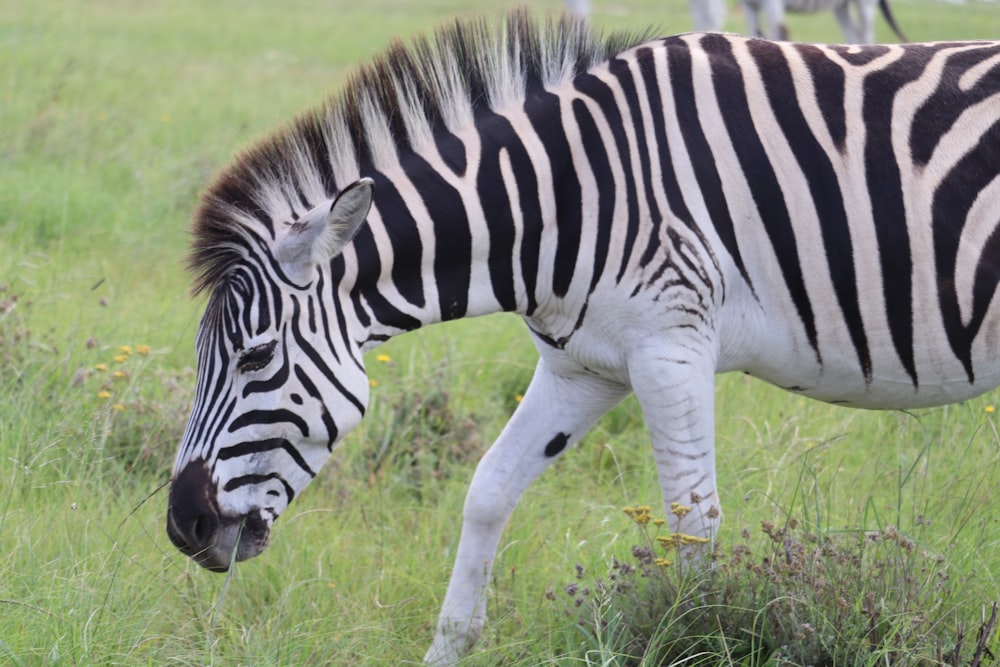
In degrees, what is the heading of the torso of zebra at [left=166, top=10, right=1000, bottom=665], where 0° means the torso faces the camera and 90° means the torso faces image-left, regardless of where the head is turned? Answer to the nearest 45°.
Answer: approximately 90°
